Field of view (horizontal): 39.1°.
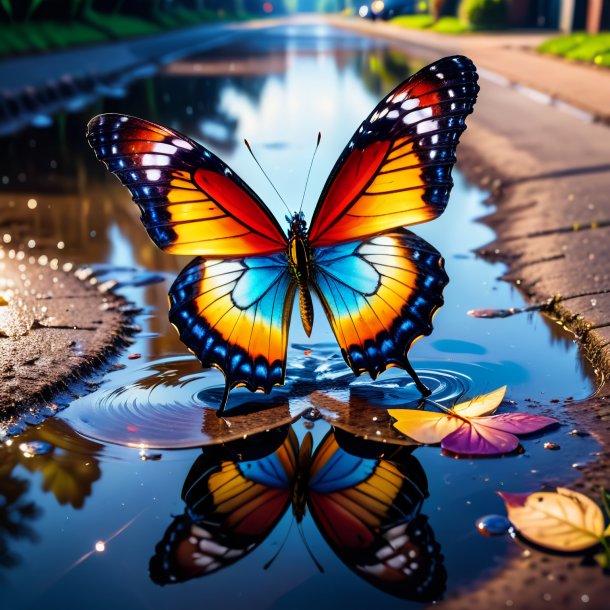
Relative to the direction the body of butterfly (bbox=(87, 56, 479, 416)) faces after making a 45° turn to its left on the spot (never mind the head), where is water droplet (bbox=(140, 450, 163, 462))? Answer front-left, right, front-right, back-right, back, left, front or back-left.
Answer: left

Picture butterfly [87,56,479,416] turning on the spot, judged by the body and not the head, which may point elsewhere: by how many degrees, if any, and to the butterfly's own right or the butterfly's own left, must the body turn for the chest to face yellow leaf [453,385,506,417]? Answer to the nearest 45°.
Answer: approximately 135° to the butterfly's own right

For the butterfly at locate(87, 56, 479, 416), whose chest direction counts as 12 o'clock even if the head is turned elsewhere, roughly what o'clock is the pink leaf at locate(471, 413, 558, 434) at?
The pink leaf is roughly at 4 o'clock from the butterfly.

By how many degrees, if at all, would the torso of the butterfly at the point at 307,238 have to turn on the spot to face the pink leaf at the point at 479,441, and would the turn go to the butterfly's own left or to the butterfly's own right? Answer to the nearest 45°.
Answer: approximately 135° to the butterfly's own right

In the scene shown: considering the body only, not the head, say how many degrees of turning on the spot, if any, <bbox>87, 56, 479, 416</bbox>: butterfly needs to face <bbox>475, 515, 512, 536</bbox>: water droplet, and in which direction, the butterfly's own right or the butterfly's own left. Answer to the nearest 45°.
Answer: approximately 135° to the butterfly's own right

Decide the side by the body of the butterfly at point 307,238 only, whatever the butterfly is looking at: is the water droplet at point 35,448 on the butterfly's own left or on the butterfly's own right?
on the butterfly's own left

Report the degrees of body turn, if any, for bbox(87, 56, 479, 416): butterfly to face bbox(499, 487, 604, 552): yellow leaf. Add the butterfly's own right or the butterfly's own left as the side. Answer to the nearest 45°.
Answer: approximately 135° to the butterfly's own right

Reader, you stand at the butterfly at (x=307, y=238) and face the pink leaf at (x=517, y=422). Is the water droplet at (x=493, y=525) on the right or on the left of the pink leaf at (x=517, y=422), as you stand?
right

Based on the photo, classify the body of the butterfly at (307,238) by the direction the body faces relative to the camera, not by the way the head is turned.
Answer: away from the camera

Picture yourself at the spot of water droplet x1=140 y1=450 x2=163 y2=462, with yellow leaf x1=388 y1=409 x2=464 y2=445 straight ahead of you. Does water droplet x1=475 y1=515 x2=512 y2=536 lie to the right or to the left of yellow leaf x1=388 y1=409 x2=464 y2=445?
right
